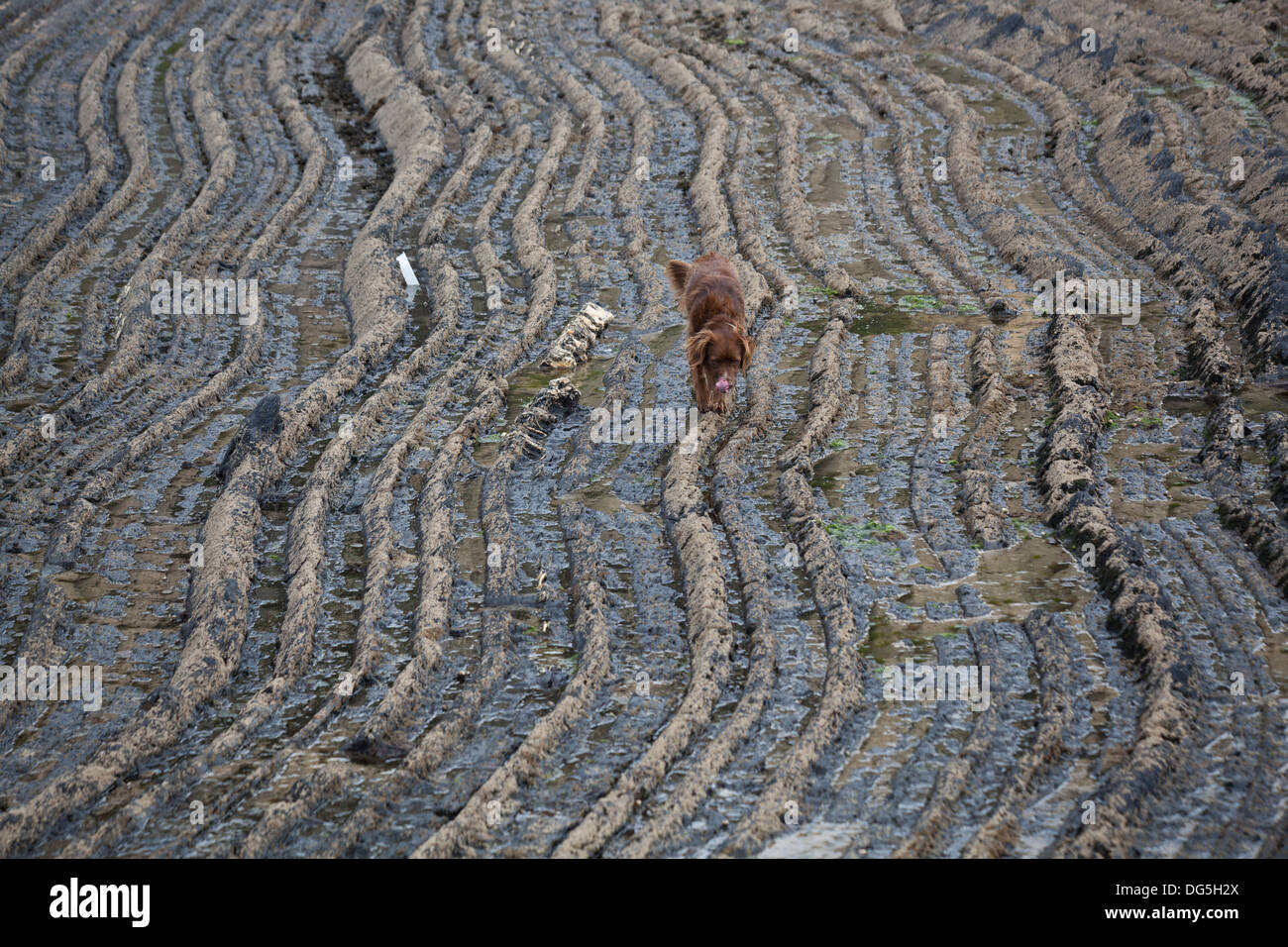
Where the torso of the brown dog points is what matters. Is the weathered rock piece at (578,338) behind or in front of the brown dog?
behind

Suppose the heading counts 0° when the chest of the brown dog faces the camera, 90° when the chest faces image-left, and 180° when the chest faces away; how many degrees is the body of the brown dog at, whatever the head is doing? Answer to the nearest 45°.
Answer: approximately 0°
